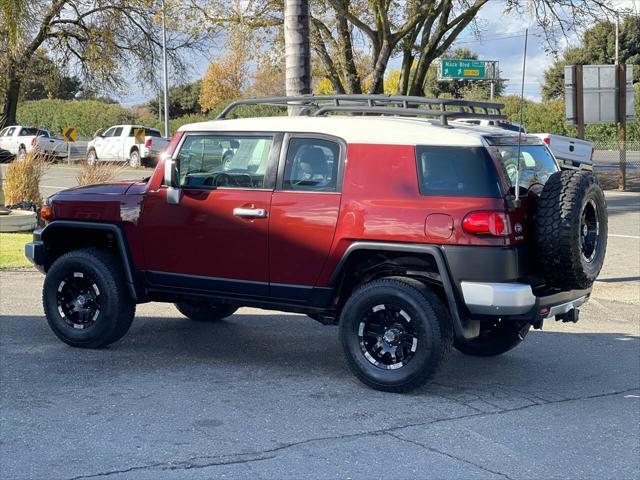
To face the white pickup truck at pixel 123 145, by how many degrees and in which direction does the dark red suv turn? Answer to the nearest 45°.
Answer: approximately 45° to its right

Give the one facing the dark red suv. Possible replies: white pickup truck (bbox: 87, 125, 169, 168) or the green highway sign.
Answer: the green highway sign

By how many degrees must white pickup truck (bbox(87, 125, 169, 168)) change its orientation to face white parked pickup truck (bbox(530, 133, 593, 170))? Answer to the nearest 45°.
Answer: approximately 180°

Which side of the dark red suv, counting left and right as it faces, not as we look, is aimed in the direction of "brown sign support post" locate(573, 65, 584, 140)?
right

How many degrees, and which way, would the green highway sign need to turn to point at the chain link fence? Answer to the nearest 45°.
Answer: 0° — it already faces it

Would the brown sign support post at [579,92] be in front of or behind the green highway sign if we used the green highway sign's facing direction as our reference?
in front

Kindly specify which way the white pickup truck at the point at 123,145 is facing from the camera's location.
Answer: facing away from the viewer and to the left of the viewer

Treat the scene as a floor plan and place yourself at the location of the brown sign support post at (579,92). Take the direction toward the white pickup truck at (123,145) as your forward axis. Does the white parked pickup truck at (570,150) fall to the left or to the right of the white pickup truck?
left

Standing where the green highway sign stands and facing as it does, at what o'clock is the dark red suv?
The dark red suv is roughly at 12 o'clock from the green highway sign.

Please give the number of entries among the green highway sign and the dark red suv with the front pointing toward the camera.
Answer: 1

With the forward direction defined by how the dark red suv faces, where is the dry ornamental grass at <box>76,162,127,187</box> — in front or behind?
in front

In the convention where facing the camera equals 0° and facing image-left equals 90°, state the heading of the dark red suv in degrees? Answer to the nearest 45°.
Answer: approximately 135°

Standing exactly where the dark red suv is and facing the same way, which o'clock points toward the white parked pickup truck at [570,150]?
The white parked pickup truck is roughly at 2 o'clock from the dark red suv.

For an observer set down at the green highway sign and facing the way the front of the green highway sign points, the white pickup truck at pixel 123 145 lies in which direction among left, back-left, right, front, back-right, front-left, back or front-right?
right

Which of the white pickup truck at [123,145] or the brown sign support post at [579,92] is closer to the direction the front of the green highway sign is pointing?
the brown sign support post
